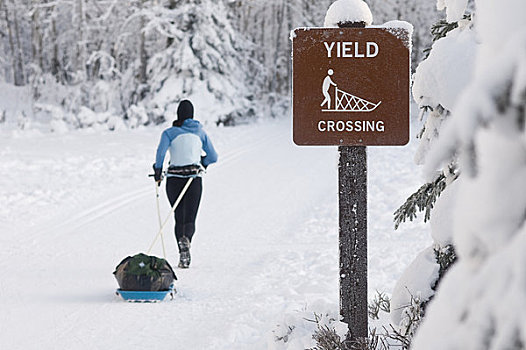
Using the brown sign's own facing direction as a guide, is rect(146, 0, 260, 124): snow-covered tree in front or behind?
behind

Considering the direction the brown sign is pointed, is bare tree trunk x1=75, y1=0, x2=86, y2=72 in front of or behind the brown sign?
behind

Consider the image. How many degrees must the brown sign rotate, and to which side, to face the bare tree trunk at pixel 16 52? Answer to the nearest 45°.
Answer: approximately 135° to its right

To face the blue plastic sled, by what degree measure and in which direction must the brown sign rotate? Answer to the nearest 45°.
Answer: approximately 135° to its right

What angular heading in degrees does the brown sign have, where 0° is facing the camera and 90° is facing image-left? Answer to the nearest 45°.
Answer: approximately 0°

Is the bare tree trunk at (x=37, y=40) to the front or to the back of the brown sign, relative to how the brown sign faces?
to the back

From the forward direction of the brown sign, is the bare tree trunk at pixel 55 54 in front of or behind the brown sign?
behind

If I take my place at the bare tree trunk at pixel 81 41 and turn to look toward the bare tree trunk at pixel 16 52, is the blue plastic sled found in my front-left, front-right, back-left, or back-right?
back-left
